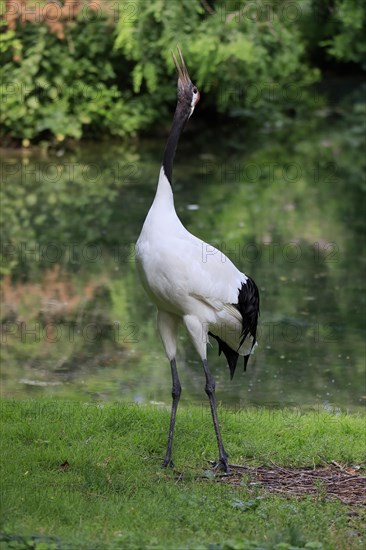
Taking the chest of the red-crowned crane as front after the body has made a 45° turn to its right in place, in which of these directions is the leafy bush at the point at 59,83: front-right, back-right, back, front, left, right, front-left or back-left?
right

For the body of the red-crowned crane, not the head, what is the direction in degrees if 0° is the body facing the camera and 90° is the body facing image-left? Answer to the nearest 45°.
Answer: approximately 45°
